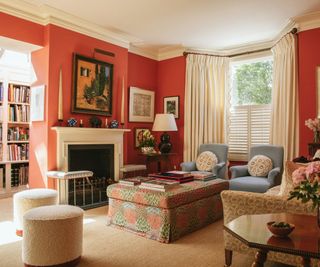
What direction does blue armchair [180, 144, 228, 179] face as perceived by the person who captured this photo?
facing the viewer and to the left of the viewer

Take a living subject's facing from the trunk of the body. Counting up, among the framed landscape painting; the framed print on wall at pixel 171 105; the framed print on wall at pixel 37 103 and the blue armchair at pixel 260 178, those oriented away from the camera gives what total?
0

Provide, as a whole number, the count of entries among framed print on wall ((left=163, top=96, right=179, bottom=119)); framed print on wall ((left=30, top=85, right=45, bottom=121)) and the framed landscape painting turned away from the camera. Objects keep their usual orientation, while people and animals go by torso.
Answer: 0

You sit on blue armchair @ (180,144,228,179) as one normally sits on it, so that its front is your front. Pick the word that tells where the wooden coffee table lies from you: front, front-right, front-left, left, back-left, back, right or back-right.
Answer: front-left

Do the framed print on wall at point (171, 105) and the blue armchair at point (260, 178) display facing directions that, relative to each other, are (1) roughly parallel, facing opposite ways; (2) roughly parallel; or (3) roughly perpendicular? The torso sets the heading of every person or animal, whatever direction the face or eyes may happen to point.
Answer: roughly parallel

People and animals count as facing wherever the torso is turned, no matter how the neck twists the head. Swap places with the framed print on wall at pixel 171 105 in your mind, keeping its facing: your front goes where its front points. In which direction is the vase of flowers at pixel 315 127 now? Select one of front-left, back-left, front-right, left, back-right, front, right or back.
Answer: left

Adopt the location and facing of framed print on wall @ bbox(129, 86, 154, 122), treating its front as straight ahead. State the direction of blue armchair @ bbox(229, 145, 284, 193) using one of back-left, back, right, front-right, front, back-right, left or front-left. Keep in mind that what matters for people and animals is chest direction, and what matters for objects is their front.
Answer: front

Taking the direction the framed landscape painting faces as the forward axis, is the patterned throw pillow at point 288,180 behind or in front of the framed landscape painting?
in front

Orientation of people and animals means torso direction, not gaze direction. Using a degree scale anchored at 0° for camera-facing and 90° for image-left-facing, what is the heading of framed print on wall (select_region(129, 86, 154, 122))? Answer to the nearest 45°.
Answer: approximately 315°

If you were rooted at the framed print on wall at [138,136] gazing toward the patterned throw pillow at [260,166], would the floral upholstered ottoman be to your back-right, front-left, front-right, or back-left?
front-right

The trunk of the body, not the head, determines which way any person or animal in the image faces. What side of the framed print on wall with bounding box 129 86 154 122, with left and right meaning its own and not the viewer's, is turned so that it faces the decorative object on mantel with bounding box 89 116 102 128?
right

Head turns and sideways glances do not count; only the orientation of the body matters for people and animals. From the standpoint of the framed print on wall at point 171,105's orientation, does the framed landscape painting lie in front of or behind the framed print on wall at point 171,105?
in front

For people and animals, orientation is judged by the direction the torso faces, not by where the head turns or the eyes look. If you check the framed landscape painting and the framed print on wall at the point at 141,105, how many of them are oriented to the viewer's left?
0

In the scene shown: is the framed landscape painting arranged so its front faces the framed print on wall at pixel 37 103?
no

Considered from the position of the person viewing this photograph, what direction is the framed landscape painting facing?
facing the viewer and to the right of the viewer

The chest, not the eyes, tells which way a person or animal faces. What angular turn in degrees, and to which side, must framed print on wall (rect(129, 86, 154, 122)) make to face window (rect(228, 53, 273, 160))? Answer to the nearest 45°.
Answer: approximately 45° to its left

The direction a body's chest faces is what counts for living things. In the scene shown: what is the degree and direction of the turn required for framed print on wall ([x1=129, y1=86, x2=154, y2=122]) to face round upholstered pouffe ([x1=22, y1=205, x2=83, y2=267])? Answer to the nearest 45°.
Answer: approximately 45° to its right
